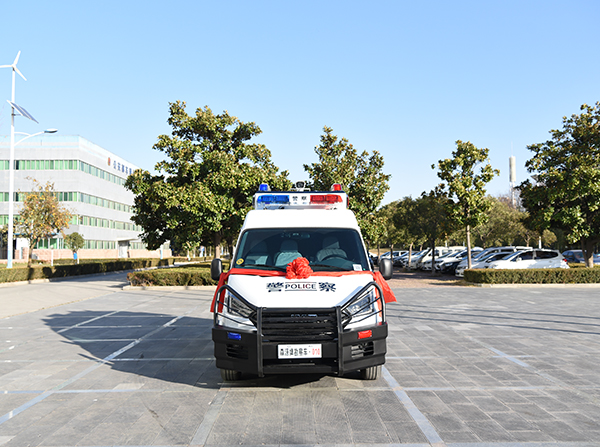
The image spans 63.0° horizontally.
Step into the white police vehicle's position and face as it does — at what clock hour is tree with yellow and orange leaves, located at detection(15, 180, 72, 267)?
The tree with yellow and orange leaves is roughly at 5 o'clock from the white police vehicle.

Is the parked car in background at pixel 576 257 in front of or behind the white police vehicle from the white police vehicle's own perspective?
behind

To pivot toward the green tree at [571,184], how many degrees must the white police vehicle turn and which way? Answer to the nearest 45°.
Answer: approximately 135° to its left

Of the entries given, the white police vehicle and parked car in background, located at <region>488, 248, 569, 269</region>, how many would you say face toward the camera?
1

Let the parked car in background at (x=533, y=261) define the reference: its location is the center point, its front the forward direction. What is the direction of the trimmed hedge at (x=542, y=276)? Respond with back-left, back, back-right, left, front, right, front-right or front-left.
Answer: left

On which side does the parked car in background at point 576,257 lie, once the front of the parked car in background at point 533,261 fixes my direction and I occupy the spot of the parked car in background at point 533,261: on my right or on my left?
on my right

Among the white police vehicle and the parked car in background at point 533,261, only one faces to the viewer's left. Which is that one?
the parked car in background

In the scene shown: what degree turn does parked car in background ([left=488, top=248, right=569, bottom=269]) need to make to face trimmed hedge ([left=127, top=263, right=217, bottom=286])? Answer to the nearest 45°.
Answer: approximately 45° to its left

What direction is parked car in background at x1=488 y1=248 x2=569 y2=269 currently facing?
to the viewer's left

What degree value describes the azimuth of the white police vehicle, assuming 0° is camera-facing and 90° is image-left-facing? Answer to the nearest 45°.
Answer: approximately 0°

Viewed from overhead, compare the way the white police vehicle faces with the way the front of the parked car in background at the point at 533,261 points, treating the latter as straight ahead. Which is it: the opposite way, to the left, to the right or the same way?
to the left

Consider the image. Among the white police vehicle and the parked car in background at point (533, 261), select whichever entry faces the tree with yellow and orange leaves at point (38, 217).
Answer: the parked car in background
